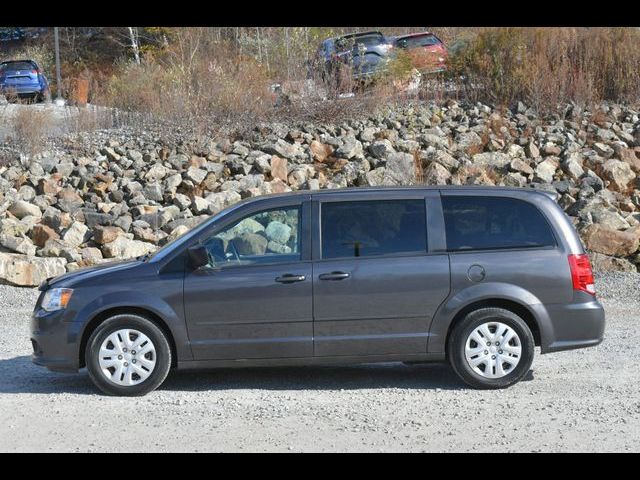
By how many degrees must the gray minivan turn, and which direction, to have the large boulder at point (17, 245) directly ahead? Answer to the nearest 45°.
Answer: approximately 45° to its right

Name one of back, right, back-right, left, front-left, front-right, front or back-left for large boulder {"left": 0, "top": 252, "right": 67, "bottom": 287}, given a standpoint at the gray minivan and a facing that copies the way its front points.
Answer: front-right

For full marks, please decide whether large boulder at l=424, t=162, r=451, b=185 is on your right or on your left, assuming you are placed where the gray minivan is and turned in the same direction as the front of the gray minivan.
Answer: on your right

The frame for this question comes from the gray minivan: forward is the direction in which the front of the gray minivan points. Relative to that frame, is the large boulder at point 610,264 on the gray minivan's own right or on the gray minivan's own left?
on the gray minivan's own right

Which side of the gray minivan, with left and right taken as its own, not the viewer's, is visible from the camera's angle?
left

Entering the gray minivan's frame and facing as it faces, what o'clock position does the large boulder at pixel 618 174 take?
The large boulder is roughly at 4 o'clock from the gray minivan.

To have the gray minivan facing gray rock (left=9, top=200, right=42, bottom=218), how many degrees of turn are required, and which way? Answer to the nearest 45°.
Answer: approximately 45° to its right

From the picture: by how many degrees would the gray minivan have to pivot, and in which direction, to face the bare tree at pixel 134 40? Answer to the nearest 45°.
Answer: approximately 90° to its right

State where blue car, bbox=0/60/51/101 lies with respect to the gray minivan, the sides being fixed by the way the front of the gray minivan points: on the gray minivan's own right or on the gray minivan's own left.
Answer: on the gray minivan's own right

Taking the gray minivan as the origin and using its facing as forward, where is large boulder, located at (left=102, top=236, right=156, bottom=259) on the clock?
The large boulder is roughly at 2 o'clock from the gray minivan.

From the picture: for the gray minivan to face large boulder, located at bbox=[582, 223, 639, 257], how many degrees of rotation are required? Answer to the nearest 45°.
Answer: approximately 135° to its right
